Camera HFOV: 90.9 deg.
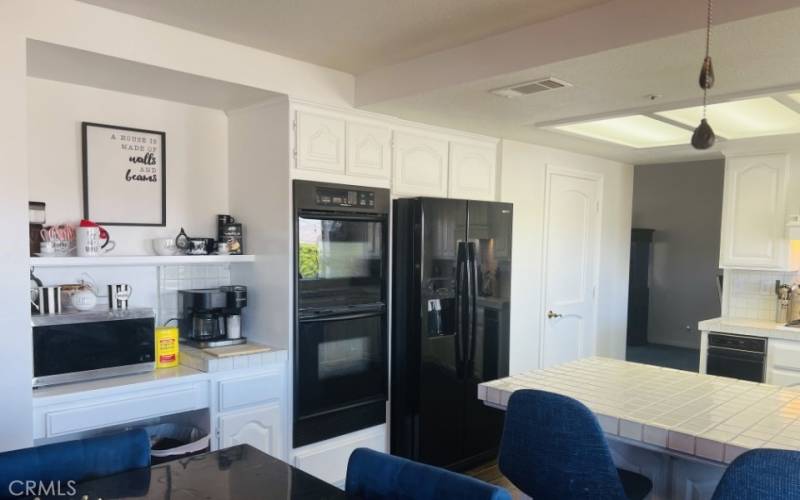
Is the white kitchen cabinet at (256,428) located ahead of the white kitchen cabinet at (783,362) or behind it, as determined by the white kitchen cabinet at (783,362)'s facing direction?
ahead

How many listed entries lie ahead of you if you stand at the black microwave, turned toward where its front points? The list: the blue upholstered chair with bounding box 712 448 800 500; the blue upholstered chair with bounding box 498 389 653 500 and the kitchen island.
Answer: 3

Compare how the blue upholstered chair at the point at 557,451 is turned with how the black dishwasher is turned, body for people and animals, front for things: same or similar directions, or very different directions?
very different directions

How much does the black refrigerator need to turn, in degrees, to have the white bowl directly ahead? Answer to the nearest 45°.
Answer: approximately 135° to its right

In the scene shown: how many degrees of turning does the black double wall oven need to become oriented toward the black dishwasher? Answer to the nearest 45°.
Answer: approximately 45° to its left

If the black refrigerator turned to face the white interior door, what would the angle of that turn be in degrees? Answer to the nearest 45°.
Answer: approximately 90° to its left

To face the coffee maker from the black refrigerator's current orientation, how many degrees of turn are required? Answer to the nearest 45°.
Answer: approximately 135° to its right

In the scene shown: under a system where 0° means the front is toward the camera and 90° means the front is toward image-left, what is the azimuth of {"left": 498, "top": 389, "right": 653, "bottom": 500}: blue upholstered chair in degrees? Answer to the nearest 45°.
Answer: approximately 225°

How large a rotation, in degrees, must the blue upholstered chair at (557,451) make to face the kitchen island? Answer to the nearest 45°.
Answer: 0° — it already faces it

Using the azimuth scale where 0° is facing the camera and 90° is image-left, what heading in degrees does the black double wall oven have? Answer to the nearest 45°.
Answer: approximately 315°
